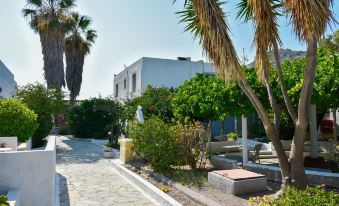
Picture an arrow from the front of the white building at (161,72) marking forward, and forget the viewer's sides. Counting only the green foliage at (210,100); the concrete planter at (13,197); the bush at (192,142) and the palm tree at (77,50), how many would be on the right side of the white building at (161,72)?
1

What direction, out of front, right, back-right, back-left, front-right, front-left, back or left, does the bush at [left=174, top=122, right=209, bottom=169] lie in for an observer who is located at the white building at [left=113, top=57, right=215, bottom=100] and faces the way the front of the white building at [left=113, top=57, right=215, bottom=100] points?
front-left

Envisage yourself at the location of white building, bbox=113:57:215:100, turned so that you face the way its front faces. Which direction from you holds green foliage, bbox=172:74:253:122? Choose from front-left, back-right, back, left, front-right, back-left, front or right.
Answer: front-left

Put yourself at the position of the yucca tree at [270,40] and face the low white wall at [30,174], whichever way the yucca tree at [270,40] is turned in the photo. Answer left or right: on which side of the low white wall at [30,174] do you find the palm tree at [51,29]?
right

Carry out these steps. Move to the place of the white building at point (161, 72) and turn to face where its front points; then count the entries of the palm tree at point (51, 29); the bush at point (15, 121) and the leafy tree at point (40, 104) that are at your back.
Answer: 0

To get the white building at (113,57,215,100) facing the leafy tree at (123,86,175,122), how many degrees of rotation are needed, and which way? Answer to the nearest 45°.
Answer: approximately 45° to its left

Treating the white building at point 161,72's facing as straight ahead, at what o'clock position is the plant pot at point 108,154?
The plant pot is roughly at 11 o'clock from the white building.

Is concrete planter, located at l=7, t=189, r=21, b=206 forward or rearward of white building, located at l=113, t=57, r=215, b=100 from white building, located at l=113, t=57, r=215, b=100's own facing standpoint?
forward

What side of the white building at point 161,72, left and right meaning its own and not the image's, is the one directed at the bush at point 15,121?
front

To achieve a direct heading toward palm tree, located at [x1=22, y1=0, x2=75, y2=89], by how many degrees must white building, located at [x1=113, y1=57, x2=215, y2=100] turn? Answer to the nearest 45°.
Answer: approximately 45° to its right

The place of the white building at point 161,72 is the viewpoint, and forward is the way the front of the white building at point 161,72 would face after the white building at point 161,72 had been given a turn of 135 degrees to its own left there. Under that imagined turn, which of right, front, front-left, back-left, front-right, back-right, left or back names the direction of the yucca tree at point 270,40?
right

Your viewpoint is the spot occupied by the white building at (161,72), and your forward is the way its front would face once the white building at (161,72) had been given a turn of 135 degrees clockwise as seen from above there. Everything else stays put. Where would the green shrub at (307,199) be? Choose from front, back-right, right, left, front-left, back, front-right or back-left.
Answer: back
